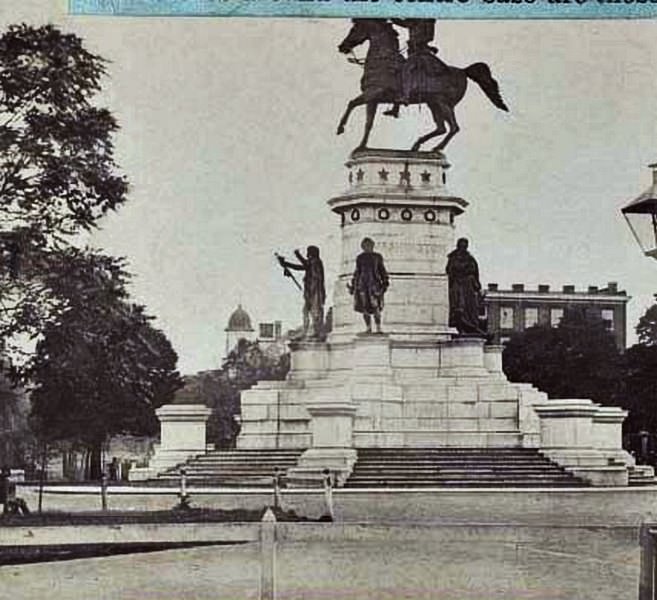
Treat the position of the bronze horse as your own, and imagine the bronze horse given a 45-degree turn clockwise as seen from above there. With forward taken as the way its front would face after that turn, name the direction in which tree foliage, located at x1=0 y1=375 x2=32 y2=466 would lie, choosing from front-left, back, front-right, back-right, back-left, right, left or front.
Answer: front-left

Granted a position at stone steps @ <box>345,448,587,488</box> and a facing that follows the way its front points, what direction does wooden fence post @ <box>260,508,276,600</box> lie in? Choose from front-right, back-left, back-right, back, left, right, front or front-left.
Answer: front-right

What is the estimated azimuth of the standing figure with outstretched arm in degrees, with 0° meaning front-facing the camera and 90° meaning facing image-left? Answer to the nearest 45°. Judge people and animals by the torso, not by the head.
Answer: approximately 90°

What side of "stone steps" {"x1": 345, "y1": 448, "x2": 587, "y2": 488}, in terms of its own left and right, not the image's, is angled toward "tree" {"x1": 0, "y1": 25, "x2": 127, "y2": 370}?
right

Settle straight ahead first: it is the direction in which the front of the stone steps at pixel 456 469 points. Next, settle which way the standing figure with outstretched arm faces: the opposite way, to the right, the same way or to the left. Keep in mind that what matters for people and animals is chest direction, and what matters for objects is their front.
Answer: to the right

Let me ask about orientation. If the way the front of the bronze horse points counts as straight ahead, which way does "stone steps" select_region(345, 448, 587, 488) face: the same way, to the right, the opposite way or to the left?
to the left

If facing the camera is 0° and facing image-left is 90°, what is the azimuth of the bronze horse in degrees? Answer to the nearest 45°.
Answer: approximately 90°

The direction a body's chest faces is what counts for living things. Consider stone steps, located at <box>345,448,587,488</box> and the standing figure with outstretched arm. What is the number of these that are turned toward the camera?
1

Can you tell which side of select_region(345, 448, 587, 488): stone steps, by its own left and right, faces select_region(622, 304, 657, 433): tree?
left

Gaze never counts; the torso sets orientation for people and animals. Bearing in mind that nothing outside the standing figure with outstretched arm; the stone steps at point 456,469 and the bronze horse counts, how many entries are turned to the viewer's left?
2

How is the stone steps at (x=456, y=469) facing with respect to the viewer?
toward the camera

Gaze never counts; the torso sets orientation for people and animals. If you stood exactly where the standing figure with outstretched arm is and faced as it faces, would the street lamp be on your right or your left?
on your left
